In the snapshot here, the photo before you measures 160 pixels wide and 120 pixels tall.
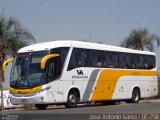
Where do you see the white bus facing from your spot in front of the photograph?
facing the viewer and to the left of the viewer

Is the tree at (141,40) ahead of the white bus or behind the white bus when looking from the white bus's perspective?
behind
